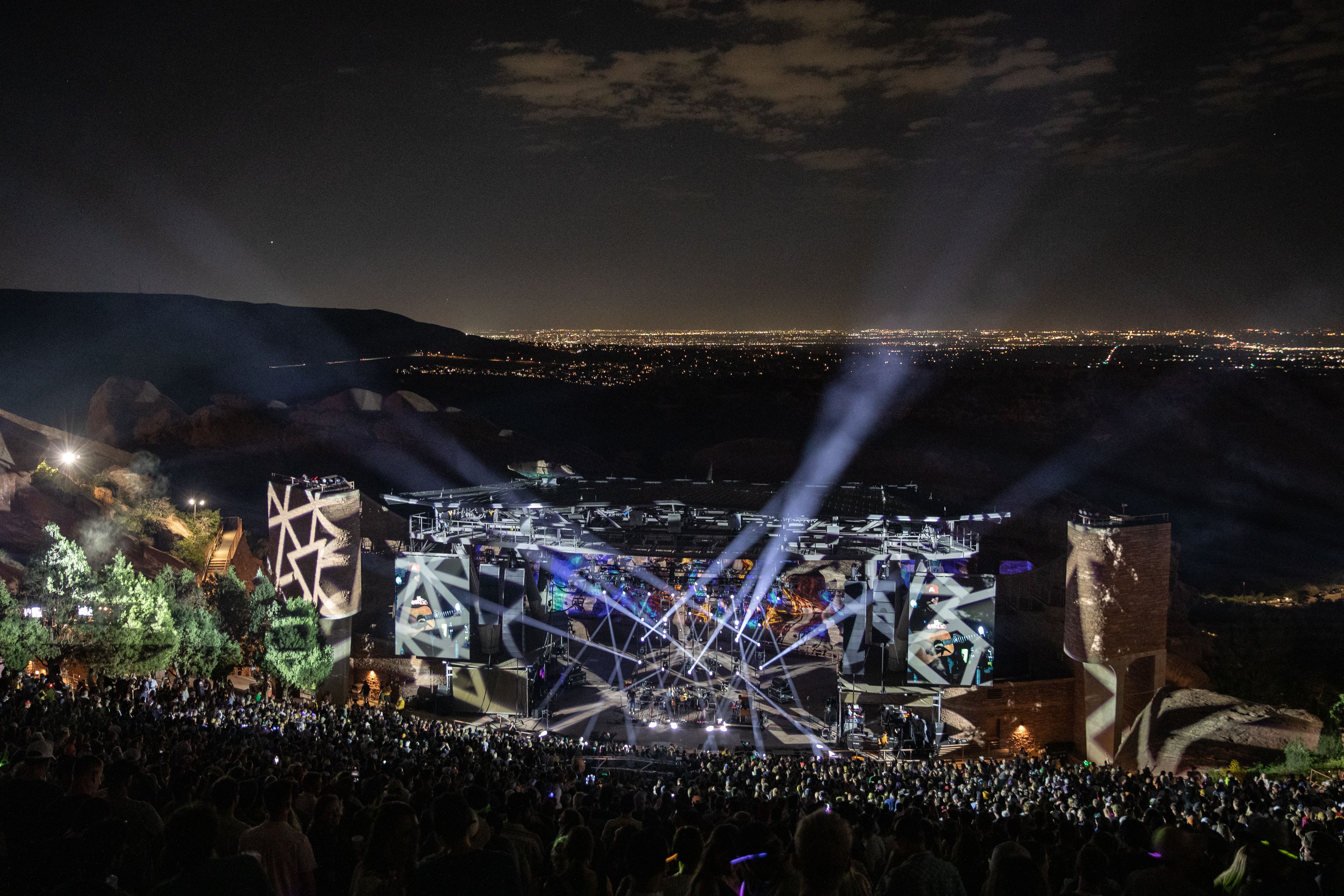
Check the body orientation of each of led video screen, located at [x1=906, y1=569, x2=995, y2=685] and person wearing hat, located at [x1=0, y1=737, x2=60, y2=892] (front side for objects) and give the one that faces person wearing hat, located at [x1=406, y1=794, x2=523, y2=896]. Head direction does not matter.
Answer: the led video screen

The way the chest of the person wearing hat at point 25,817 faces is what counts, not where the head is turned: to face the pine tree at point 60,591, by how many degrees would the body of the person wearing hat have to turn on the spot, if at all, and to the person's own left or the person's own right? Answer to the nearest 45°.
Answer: approximately 45° to the person's own left

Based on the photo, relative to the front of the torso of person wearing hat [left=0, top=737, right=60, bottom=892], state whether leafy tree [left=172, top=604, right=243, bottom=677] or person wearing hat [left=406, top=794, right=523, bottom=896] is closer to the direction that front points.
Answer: the leafy tree

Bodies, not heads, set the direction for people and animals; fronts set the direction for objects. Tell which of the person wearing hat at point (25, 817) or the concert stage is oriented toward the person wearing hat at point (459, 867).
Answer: the concert stage

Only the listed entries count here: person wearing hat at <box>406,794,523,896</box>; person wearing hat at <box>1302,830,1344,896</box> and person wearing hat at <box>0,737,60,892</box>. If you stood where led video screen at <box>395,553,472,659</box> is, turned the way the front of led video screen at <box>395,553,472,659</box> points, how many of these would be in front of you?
3

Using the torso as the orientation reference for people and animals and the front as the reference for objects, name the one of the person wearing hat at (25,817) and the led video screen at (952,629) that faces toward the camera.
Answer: the led video screen

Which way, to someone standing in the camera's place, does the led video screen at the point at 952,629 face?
facing the viewer

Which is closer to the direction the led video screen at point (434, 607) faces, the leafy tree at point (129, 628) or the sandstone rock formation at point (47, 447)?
the leafy tree

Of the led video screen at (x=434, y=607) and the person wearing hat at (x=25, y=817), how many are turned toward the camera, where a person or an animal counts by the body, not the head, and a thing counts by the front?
1

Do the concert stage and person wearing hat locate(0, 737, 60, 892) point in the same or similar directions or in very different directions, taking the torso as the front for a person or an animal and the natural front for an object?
very different directions

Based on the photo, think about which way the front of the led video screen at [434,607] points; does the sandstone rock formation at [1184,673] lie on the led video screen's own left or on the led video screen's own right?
on the led video screen's own left
